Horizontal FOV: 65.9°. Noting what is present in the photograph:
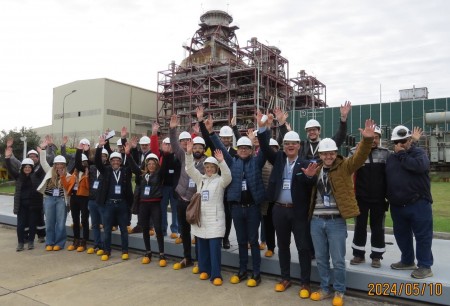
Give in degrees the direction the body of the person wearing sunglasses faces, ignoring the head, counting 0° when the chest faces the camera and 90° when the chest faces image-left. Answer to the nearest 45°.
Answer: approximately 45°

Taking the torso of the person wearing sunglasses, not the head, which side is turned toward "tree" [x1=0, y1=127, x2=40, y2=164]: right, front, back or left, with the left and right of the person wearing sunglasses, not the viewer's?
right
